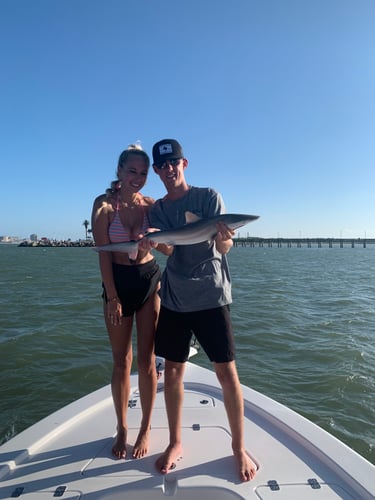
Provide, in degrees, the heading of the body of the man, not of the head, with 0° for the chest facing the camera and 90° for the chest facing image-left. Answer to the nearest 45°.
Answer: approximately 0°

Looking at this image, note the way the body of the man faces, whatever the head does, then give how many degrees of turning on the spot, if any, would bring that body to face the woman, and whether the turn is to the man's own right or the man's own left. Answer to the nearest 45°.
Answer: approximately 90° to the man's own right
